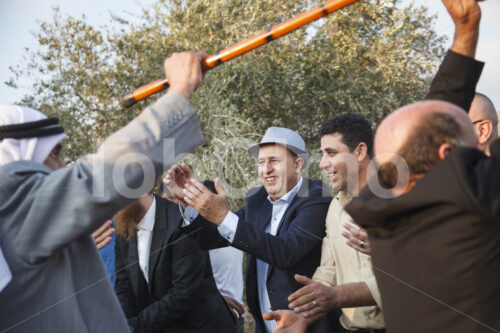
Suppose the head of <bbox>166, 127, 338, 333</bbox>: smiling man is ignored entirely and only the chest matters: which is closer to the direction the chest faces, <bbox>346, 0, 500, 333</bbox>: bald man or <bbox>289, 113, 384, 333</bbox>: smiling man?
the bald man

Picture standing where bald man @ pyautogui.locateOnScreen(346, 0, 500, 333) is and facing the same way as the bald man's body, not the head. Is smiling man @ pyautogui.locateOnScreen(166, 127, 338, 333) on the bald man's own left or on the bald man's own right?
on the bald man's own left

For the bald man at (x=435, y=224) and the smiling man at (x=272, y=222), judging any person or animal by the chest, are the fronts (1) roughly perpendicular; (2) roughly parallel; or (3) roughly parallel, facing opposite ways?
roughly parallel, facing opposite ways

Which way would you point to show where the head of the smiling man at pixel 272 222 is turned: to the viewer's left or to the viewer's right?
to the viewer's left

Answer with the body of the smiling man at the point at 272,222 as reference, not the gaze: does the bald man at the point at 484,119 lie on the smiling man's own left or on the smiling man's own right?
on the smiling man's own left

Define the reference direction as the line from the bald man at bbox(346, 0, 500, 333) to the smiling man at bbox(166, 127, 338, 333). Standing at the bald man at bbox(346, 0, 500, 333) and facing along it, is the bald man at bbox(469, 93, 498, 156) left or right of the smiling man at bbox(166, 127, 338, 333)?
right

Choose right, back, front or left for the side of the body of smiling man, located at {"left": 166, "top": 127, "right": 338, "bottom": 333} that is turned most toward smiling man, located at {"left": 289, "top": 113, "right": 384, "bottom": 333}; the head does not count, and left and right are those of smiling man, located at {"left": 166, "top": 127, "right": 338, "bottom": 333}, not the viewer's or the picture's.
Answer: left

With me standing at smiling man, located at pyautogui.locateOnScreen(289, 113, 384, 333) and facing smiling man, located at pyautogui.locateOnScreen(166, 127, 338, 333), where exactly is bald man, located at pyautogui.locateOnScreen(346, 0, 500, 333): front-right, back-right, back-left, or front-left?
back-left

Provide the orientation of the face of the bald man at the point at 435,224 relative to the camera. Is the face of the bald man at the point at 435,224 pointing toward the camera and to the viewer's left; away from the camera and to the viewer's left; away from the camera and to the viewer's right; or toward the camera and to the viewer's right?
away from the camera and to the viewer's left

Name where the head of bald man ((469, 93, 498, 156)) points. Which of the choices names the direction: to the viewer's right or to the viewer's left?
to the viewer's left

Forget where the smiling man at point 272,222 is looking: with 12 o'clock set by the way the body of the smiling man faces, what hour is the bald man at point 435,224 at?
The bald man is roughly at 10 o'clock from the smiling man.
